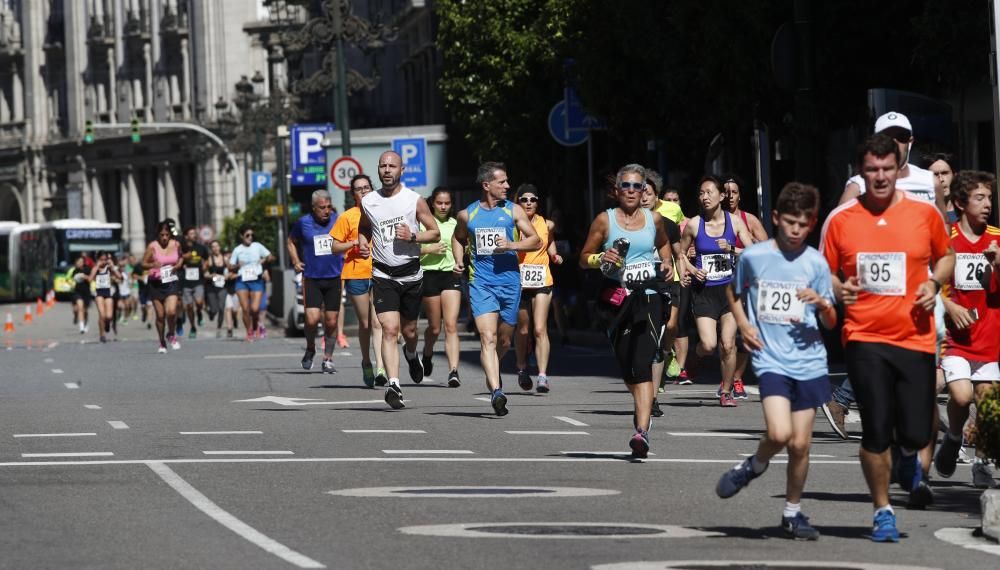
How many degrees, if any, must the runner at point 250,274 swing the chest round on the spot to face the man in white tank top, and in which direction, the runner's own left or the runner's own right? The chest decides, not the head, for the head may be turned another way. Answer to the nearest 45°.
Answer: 0° — they already face them

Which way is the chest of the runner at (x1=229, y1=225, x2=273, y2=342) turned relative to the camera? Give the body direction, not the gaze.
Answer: toward the camera

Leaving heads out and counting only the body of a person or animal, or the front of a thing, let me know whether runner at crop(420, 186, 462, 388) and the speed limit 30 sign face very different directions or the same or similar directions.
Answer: same or similar directions

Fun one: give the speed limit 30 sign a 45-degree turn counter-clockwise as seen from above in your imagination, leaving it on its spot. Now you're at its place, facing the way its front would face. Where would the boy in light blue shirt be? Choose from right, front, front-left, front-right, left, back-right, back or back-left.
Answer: front-right

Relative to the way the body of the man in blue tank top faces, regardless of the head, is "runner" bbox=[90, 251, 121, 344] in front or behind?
behind

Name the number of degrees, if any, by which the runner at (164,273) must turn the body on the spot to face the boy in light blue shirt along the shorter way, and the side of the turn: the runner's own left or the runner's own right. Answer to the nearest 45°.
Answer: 0° — they already face them

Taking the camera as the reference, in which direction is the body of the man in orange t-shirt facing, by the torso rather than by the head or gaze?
toward the camera

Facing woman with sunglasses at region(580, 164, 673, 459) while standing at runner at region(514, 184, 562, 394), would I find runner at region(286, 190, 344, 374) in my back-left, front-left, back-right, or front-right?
back-right

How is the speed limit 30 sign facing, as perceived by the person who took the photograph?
facing the viewer

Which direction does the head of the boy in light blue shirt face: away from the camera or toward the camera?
toward the camera

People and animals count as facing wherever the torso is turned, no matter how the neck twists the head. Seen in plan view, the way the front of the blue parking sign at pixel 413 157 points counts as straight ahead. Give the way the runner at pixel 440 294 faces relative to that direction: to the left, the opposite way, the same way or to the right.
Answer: the same way

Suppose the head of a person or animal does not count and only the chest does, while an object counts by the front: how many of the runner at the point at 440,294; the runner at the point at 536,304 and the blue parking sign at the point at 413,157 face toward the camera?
3

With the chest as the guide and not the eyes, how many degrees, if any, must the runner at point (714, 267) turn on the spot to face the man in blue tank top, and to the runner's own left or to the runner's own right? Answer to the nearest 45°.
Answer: approximately 90° to the runner's own right

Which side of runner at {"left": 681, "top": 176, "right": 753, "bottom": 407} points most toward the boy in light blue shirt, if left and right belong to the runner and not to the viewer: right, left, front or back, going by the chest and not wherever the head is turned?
front

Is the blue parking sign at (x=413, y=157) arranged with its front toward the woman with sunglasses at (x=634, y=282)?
yes
